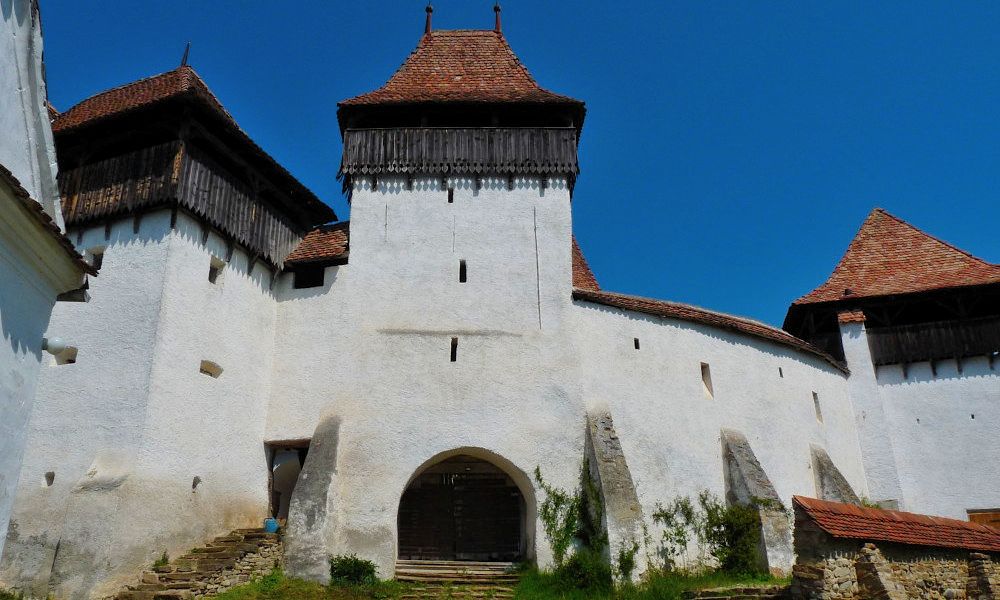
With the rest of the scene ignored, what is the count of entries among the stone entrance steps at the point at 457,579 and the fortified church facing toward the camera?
2

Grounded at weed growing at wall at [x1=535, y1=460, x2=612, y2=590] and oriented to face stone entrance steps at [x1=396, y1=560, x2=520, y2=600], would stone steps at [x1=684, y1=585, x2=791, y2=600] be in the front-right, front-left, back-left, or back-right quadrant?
back-left

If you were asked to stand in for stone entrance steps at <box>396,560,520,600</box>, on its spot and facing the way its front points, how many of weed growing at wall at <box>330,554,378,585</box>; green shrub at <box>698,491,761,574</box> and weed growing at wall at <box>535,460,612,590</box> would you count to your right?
1

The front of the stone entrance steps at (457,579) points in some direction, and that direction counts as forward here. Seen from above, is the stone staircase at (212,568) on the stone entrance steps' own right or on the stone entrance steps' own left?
on the stone entrance steps' own right

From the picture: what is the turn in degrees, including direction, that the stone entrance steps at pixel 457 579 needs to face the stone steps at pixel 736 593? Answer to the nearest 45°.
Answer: approximately 45° to its left

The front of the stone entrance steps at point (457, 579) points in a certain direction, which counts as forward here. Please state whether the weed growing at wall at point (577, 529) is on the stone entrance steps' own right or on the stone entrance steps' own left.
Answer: on the stone entrance steps' own left

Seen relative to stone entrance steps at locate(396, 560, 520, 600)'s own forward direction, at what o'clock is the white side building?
The white side building is roughly at 1 o'clock from the stone entrance steps.

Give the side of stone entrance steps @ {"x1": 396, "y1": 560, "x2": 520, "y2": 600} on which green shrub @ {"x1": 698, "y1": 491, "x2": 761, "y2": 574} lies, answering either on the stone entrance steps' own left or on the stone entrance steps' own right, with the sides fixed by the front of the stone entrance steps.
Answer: on the stone entrance steps' own left

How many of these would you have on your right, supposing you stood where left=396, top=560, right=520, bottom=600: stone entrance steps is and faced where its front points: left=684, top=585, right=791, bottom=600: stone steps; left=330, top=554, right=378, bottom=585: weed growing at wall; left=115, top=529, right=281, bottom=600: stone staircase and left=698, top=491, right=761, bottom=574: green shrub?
2

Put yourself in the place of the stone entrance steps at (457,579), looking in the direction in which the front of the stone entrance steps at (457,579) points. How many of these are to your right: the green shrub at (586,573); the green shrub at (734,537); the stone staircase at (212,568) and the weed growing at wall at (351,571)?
2
